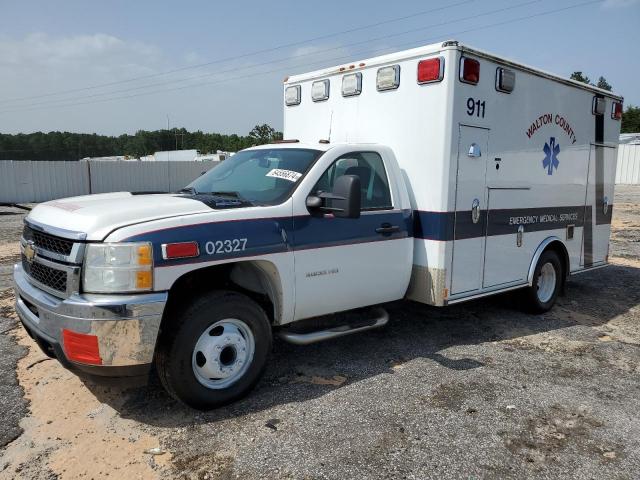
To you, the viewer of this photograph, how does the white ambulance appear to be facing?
facing the viewer and to the left of the viewer

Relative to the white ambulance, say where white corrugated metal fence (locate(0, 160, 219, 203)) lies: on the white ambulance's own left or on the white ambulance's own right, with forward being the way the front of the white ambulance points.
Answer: on the white ambulance's own right
